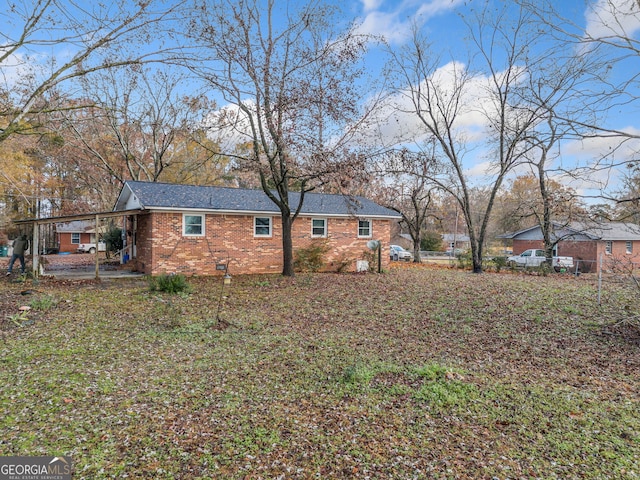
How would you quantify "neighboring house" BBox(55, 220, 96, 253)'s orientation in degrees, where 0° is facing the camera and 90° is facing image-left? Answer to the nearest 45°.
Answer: approximately 0°

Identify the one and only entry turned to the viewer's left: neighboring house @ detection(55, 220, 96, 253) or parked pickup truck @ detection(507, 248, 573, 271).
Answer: the parked pickup truck

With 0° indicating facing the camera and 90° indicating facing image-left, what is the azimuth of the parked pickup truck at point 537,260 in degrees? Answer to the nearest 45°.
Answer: approximately 90°

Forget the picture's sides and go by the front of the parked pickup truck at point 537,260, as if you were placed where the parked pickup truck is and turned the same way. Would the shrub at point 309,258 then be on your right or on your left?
on your left

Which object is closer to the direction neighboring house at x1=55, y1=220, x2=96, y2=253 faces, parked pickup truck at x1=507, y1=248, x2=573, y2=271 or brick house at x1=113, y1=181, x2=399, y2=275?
the brick house

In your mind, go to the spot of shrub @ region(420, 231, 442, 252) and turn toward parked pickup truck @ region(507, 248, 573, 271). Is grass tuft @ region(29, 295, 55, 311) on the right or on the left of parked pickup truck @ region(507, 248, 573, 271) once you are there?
right

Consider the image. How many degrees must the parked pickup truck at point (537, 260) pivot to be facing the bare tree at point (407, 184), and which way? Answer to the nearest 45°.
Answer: approximately 45° to its left

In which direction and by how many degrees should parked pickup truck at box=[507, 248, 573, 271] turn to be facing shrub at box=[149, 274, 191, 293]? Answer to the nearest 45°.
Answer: approximately 90° to its left

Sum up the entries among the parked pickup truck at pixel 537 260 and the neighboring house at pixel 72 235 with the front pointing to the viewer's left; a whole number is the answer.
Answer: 1

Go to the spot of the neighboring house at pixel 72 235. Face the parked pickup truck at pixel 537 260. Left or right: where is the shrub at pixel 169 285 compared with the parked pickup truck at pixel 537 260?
right

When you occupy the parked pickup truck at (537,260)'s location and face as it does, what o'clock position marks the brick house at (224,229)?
The brick house is roughly at 10 o'clock from the parked pickup truck.

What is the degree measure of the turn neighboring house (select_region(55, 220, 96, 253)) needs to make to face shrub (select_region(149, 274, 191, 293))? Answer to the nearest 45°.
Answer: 0° — it already faces it
